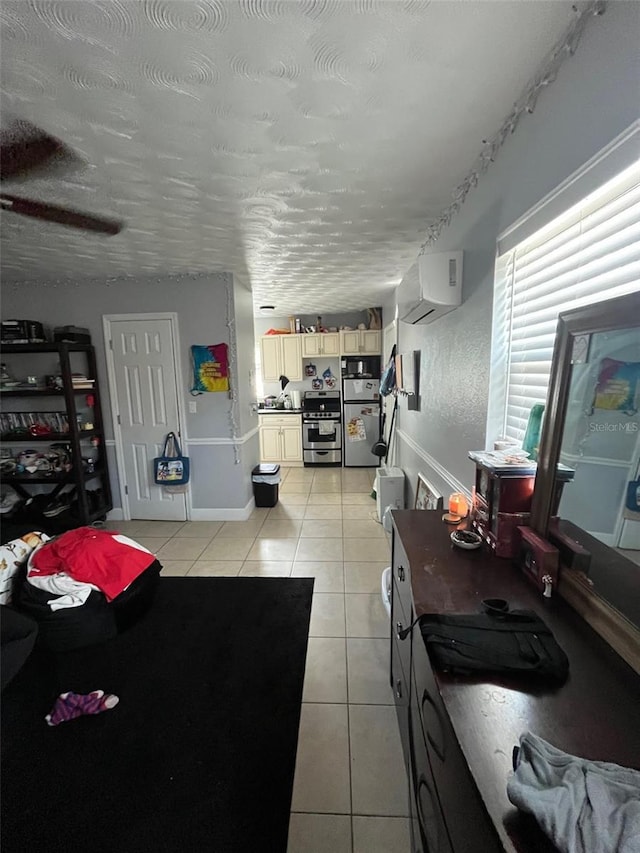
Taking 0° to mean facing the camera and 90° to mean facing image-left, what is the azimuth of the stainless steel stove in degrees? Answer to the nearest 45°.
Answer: approximately 0°

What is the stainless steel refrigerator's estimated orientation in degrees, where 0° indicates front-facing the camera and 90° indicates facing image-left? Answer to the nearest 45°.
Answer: approximately 0°

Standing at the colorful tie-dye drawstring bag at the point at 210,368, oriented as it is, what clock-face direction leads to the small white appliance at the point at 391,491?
The small white appliance is roughly at 10 o'clock from the colorful tie-dye drawstring bag.

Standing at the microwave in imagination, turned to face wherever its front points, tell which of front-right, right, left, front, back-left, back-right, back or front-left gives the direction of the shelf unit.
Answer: front-right

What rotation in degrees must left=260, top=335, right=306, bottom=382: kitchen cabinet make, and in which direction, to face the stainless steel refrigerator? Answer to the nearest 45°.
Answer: approximately 45° to its left
